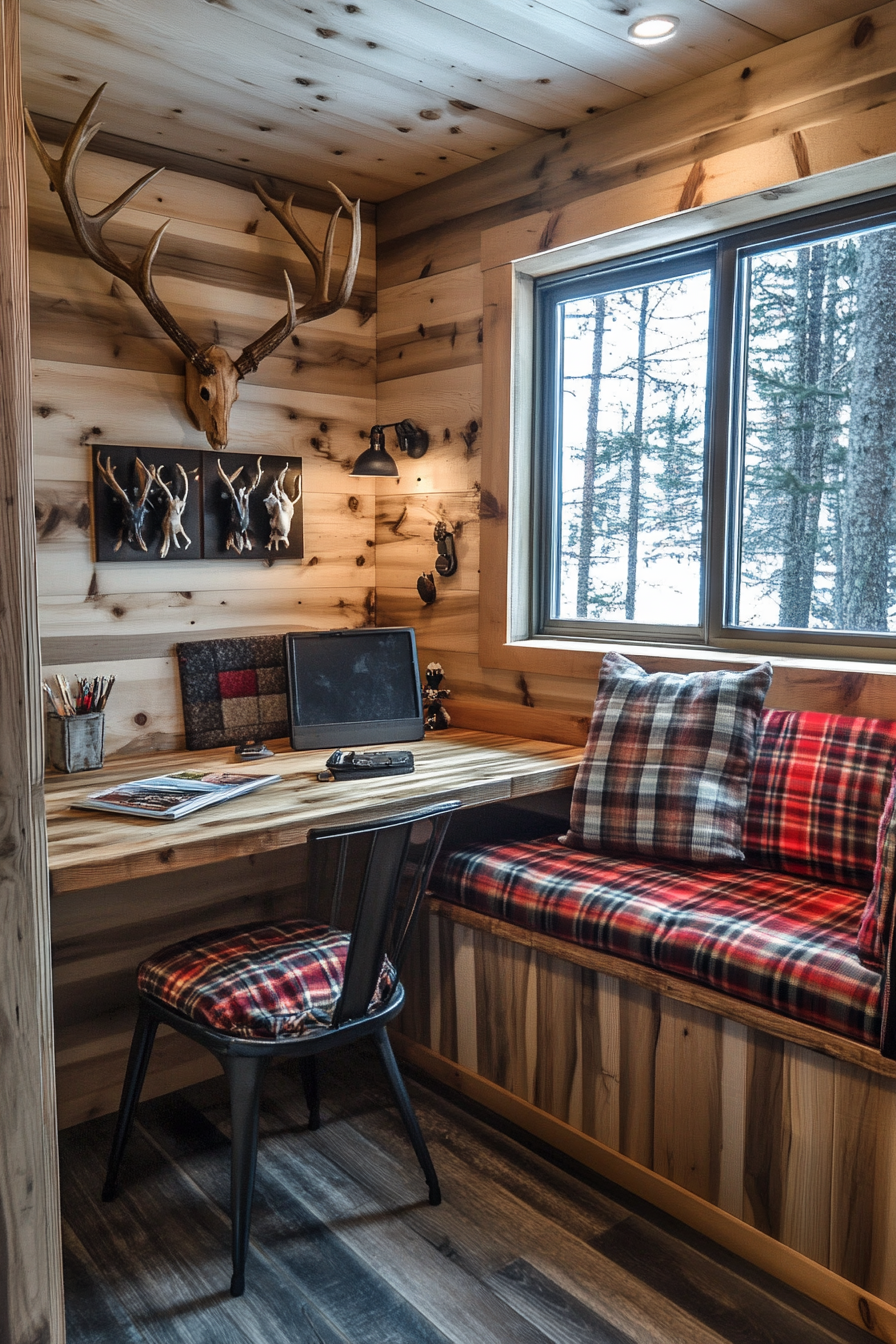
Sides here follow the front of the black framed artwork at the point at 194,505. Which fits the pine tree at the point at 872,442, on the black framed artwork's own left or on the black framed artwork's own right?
on the black framed artwork's own left

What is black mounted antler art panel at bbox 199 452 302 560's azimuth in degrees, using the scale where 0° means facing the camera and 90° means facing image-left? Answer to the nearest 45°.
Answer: approximately 0°

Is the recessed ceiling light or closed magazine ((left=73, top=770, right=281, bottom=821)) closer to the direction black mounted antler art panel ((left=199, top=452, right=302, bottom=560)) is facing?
the closed magazine

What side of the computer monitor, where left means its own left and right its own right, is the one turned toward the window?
left
